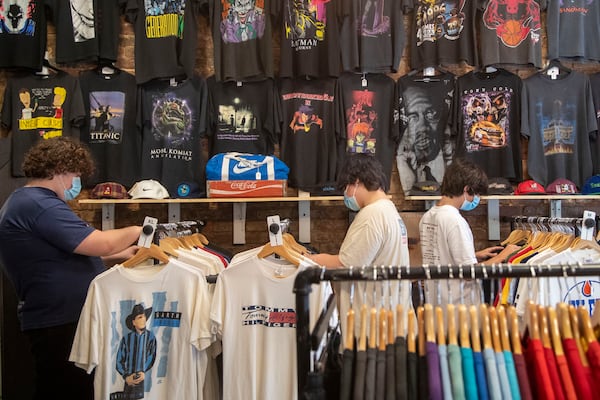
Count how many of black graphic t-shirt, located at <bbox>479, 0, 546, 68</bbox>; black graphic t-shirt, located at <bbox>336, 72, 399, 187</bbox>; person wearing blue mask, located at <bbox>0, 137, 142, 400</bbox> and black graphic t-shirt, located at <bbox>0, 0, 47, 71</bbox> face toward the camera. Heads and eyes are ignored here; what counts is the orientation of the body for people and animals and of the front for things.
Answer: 3

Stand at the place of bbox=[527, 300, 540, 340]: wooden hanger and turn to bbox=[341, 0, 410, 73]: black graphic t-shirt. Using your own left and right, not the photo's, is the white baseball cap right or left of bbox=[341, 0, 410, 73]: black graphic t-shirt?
left

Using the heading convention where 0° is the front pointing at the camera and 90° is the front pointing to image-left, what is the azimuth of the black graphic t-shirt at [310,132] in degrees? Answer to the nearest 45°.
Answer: approximately 0°

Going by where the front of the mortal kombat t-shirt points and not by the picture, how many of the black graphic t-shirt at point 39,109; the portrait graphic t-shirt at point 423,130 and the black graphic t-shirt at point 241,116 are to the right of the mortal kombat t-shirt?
1

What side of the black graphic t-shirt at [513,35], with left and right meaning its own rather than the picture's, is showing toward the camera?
front

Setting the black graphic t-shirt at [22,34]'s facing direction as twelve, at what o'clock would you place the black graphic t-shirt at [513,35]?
the black graphic t-shirt at [513,35] is roughly at 10 o'clock from the black graphic t-shirt at [22,34].

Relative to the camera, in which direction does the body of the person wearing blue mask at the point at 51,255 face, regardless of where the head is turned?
to the viewer's right

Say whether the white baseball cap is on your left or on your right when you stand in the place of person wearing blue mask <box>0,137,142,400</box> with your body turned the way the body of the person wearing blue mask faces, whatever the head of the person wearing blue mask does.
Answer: on your left

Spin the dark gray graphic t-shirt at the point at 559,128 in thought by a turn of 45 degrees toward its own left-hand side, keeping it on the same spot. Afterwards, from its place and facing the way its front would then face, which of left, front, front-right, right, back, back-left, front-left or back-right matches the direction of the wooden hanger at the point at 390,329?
front-right

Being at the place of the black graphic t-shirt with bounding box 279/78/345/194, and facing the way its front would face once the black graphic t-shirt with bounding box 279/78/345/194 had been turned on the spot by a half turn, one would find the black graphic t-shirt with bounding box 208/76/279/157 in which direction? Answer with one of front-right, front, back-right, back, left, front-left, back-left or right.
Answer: left

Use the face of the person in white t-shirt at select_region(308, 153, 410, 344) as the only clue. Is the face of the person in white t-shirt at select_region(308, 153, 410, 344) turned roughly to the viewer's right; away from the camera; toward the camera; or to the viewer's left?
to the viewer's left

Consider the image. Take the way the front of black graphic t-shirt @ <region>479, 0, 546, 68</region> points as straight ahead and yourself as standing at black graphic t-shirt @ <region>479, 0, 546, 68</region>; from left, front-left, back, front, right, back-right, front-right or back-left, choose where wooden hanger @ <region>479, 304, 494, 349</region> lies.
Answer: front

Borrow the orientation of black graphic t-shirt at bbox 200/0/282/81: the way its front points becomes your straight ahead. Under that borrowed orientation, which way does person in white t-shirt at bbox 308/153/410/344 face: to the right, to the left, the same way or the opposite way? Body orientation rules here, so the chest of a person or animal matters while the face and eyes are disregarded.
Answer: to the right

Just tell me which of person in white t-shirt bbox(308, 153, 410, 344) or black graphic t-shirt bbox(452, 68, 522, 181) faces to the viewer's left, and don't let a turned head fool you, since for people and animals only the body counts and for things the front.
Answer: the person in white t-shirt

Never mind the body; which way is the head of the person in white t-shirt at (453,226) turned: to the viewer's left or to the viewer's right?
to the viewer's right

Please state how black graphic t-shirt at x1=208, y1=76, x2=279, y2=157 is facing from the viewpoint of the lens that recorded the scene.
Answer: facing the viewer

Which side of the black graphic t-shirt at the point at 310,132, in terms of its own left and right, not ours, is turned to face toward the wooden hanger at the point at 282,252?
front
